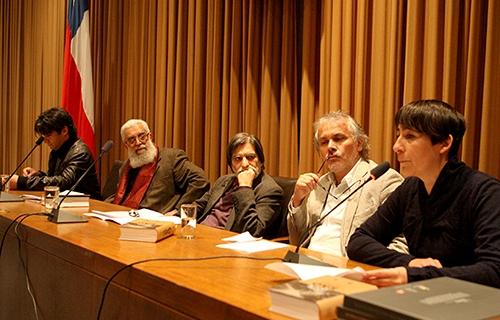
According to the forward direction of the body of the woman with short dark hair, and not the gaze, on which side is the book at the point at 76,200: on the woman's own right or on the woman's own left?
on the woman's own right

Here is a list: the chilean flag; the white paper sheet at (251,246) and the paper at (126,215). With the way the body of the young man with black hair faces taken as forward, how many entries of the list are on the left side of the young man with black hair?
2

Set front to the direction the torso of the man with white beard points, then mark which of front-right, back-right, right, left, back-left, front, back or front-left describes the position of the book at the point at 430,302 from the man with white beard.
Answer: front-left

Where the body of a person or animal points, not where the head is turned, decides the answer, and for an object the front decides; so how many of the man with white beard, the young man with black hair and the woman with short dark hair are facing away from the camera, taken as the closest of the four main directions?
0

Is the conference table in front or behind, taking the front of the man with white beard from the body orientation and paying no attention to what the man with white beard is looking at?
in front

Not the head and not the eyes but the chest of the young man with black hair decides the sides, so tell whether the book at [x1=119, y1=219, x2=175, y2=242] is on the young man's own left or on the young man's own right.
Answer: on the young man's own left

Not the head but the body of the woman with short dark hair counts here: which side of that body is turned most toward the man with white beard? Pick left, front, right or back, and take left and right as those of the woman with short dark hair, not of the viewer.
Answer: right

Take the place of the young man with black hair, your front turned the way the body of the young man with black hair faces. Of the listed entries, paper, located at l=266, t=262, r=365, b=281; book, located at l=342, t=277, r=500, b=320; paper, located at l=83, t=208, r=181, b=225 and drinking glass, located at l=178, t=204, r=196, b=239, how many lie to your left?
4

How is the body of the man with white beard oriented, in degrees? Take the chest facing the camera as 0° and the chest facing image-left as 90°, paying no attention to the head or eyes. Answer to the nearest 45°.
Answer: approximately 45°

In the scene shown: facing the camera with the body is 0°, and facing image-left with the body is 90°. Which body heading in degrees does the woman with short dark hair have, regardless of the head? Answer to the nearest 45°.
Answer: approximately 45°

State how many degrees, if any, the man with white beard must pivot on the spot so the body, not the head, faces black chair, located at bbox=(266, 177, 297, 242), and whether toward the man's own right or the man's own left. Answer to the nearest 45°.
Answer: approximately 90° to the man's own left

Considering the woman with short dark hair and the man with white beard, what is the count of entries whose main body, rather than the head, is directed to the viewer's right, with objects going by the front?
0
